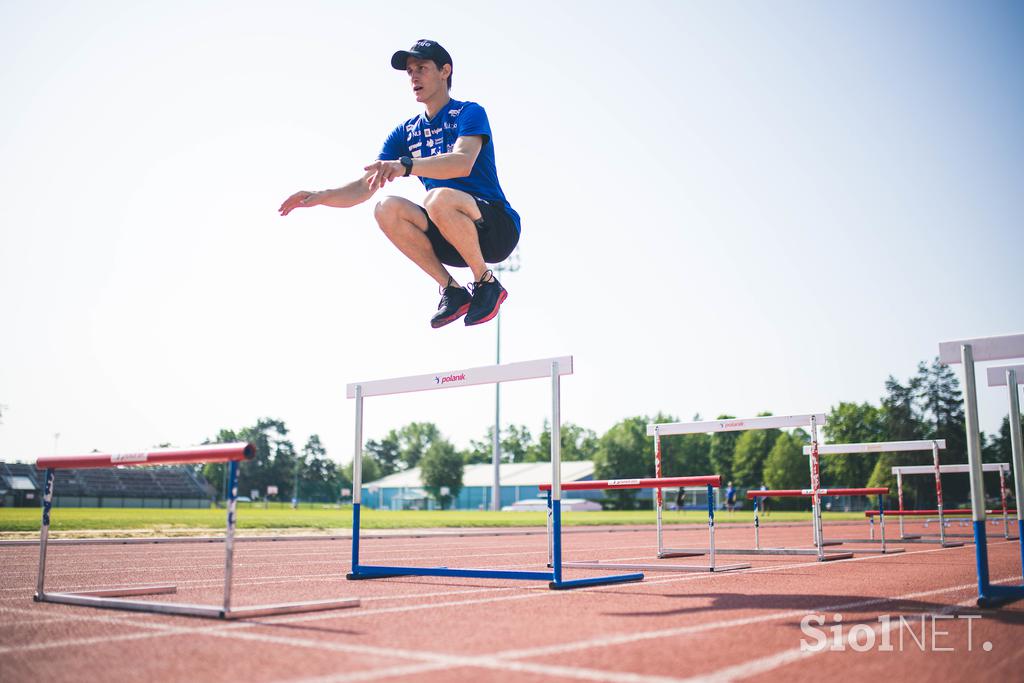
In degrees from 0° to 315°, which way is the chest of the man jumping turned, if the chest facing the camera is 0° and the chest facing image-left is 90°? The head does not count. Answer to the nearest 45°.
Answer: approximately 45°

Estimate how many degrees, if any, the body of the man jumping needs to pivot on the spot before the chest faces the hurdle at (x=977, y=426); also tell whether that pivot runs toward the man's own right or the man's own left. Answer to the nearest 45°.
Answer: approximately 135° to the man's own left

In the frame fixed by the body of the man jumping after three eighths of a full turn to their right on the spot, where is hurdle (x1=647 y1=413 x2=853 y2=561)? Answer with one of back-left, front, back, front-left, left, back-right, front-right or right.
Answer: front-right
